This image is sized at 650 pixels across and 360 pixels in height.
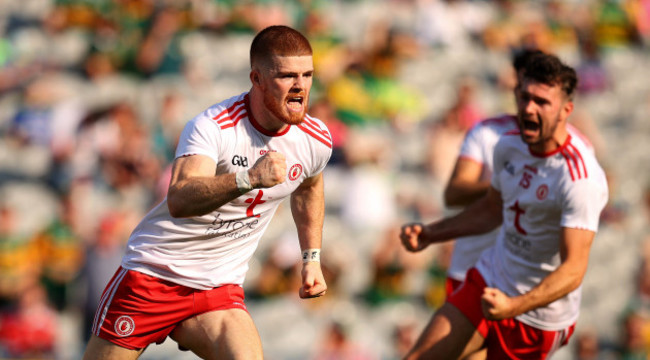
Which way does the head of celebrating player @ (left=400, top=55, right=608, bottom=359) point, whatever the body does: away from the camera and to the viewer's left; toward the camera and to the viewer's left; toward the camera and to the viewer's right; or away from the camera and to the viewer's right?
toward the camera and to the viewer's left

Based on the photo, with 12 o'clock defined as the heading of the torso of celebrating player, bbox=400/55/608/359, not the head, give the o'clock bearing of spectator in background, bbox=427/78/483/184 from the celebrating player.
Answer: The spectator in background is roughly at 4 o'clock from the celebrating player.

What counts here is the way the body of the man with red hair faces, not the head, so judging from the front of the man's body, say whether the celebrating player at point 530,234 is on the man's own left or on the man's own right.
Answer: on the man's own left

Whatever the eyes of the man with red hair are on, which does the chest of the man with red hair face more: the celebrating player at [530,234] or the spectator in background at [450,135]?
the celebrating player

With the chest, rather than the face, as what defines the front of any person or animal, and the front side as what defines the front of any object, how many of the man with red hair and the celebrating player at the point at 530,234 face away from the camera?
0

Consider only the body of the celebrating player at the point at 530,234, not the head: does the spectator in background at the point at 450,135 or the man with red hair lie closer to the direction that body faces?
the man with red hair

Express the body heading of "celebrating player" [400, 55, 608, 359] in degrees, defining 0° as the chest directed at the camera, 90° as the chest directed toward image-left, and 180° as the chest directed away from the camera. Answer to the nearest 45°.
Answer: approximately 45°

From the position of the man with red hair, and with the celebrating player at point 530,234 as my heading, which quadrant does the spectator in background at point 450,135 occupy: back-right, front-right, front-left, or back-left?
front-left

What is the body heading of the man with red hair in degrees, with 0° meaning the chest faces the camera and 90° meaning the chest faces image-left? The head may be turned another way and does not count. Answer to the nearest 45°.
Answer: approximately 315°
